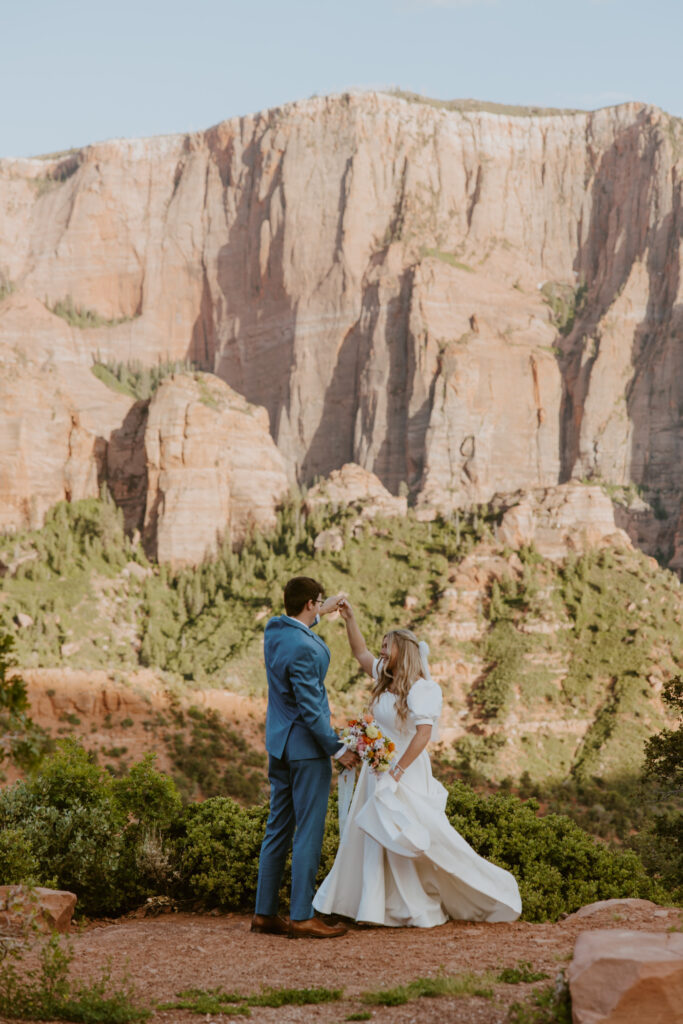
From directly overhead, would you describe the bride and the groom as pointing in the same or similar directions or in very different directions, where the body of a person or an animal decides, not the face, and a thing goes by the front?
very different directions

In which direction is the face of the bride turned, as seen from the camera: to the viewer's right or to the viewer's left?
to the viewer's left

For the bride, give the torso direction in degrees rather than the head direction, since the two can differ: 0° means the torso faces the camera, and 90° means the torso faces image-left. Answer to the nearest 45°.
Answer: approximately 45°

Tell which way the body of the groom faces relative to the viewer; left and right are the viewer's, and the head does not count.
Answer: facing away from the viewer and to the right of the viewer

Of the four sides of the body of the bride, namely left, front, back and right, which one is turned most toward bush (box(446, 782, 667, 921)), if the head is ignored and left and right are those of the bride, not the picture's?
back

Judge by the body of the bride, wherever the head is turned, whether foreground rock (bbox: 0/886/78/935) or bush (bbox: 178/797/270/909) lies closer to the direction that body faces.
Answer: the foreground rock
